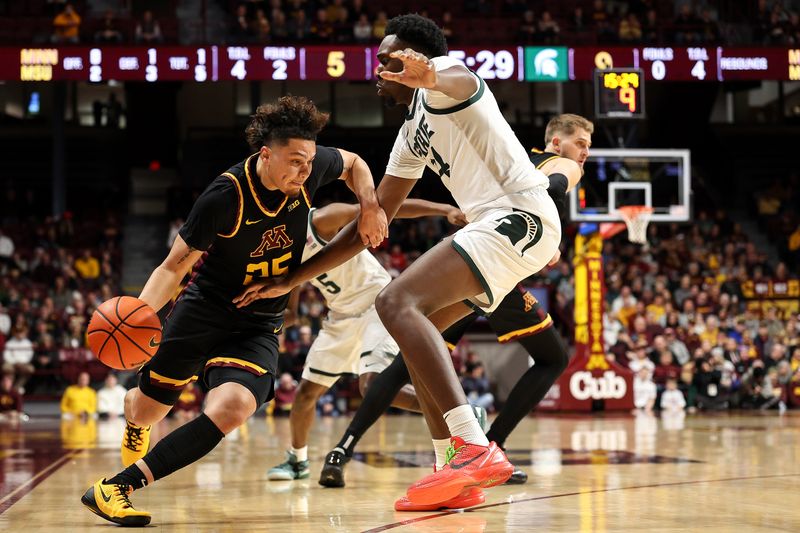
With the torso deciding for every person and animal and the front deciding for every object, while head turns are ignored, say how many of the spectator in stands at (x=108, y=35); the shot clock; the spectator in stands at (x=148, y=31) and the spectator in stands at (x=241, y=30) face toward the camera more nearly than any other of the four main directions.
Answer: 4

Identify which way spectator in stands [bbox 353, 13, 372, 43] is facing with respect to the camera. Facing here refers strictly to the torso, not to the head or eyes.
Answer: toward the camera

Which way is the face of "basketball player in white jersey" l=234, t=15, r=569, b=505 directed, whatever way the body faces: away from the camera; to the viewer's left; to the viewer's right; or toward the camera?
to the viewer's left

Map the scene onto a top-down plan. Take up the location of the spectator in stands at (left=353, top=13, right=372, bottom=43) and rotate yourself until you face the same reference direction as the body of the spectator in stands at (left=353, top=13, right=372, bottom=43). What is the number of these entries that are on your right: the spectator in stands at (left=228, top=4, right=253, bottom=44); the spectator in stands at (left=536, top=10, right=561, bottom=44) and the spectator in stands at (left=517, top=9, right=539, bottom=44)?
1

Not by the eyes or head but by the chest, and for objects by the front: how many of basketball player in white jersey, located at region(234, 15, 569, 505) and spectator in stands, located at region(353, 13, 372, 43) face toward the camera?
1

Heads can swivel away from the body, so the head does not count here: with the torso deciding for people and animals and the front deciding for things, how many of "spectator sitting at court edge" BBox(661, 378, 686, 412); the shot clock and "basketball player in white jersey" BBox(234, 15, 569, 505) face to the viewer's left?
1

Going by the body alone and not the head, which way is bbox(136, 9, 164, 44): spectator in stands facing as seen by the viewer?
toward the camera

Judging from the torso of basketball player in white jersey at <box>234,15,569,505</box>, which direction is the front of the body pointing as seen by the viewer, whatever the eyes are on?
to the viewer's left

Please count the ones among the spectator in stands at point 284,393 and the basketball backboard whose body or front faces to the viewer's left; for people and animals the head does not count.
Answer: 0
